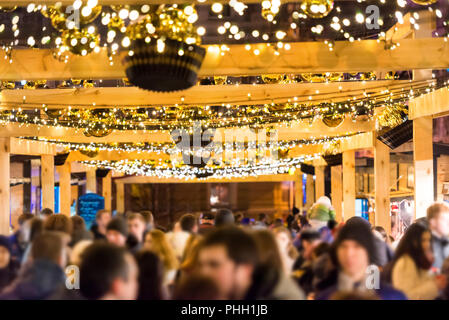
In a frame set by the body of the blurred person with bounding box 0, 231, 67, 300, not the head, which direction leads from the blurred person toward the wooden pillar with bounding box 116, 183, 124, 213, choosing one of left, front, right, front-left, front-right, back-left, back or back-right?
front-left

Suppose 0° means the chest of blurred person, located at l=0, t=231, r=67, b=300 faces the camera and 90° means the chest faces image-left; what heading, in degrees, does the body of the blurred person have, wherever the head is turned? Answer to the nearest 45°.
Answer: approximately 225°

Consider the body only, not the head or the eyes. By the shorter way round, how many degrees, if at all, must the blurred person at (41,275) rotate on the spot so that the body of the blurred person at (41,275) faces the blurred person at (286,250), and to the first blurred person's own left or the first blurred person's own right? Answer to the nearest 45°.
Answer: approximately 45° to the first blurred person's own right

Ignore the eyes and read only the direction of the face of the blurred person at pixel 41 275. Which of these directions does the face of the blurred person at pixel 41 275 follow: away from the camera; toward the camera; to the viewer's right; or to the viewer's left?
away from the camera

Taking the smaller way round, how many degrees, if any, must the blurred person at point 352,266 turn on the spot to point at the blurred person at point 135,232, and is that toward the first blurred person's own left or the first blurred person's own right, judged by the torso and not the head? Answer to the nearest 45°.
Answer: approximately 90° to the first blurred person's own right

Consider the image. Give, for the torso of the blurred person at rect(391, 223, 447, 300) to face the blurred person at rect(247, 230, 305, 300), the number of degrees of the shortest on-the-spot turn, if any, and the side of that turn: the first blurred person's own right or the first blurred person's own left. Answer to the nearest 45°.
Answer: approximately 135° to the first blurred person's own right
